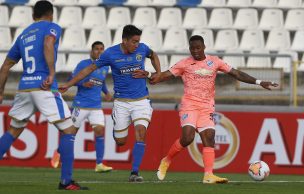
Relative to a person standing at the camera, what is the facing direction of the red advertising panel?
facing the viewer

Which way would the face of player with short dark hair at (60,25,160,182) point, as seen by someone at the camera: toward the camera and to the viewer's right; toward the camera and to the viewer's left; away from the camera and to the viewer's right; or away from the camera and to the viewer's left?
toward the camera and to the viewer's right

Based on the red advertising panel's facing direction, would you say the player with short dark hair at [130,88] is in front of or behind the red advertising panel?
in front

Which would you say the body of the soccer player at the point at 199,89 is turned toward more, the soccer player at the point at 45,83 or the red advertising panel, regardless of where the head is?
the soccer player

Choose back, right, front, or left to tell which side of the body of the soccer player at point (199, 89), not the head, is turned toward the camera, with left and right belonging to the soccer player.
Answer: front
